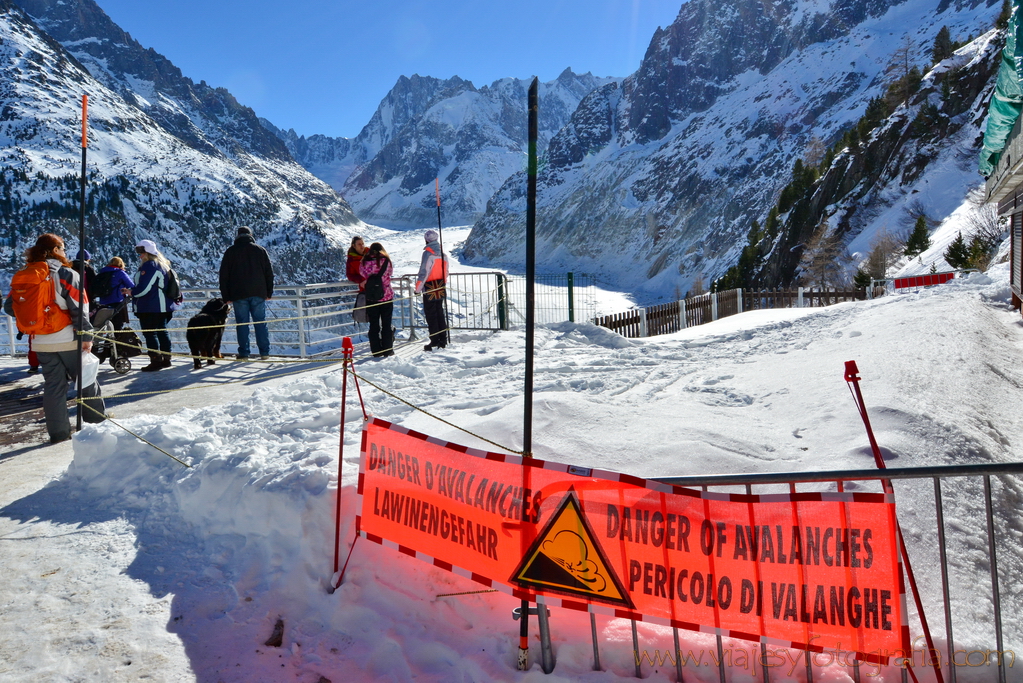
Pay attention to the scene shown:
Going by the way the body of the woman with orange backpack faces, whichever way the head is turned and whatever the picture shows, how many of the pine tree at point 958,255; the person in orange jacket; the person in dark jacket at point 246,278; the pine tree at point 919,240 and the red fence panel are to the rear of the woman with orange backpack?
0

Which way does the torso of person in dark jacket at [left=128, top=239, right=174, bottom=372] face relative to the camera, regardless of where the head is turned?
to the viewer's left

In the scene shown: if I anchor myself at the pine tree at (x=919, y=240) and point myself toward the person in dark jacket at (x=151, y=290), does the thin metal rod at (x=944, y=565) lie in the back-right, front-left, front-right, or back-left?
front-left

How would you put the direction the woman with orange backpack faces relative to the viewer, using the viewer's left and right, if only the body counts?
facing away from the viewer and to the right of the viewer

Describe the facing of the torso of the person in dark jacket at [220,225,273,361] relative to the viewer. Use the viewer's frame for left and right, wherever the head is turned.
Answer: facing away from the viewer

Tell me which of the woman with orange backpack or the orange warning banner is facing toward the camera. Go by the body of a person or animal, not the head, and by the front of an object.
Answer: the orange warning banner

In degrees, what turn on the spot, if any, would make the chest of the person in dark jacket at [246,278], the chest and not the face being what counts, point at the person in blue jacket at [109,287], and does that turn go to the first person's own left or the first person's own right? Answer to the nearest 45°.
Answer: approximately 90° to the first person's own left

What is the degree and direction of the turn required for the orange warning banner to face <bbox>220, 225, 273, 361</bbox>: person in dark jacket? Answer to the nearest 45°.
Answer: approximately 135° to its right

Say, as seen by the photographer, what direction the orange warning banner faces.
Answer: facing the viewer

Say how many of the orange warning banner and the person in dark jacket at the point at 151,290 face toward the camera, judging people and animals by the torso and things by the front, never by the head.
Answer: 1

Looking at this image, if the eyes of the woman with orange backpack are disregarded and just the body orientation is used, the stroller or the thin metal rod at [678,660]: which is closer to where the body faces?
the stroller

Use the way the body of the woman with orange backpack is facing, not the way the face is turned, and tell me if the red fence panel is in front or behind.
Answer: in front

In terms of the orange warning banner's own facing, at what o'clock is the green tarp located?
The green tarp is roughly at 7 o'clock from the orange warning banner.

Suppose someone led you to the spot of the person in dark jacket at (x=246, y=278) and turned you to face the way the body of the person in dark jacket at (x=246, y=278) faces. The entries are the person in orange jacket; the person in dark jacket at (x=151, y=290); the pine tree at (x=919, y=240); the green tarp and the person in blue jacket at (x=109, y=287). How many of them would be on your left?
2

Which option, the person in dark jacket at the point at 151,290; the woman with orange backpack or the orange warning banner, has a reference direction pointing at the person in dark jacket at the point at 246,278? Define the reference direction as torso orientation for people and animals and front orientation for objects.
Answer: the woman with orange backpack

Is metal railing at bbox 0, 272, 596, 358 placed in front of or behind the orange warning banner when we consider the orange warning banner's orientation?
behind

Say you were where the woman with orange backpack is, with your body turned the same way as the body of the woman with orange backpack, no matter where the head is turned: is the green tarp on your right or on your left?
on your right

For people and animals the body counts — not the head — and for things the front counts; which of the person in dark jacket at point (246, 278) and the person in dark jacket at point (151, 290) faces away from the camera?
the person in dark jacket at point (246, 278)
